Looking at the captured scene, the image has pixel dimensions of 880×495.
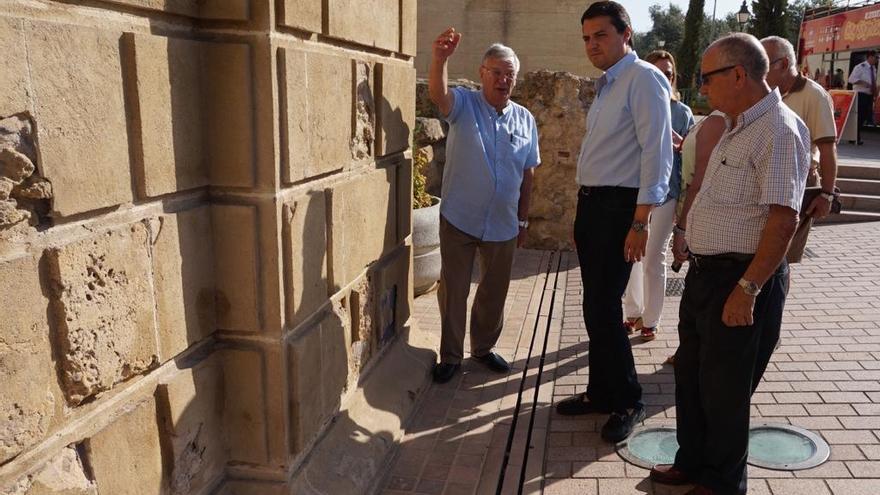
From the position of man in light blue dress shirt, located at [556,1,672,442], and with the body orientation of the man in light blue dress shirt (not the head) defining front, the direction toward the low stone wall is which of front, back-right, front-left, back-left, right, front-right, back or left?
back-right

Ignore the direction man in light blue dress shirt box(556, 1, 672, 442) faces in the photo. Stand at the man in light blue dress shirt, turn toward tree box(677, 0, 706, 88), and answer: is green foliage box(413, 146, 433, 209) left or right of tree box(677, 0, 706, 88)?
left

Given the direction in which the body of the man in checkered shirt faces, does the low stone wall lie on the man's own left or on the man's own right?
on the man's own right

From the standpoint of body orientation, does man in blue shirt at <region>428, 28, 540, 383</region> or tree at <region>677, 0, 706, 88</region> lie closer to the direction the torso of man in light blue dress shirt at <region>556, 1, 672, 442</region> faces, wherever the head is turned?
the man in blue shirt

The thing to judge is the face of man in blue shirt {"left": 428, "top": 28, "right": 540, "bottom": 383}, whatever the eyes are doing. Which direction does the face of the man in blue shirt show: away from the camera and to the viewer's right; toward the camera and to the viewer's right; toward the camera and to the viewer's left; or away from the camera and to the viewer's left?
toward the camera and to the viewer's right

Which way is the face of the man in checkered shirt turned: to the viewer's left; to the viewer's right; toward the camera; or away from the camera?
to the viewer's left

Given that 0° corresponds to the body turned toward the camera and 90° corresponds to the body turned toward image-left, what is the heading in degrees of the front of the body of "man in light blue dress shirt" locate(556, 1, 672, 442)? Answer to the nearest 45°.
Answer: approximately 45°

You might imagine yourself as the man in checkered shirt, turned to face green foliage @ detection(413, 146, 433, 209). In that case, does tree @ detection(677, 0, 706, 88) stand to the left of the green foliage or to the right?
right

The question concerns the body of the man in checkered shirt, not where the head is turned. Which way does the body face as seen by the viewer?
to the viewer's left

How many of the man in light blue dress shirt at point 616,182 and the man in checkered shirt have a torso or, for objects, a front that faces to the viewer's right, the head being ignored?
0

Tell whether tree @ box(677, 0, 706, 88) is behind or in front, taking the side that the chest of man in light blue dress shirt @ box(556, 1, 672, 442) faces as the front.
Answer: behind

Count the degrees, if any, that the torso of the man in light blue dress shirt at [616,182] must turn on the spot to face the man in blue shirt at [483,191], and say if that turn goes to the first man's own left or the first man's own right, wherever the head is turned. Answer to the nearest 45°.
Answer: approximately 90° to the first man's own right

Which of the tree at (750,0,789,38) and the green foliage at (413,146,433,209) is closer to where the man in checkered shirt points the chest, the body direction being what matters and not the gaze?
the green foliage
